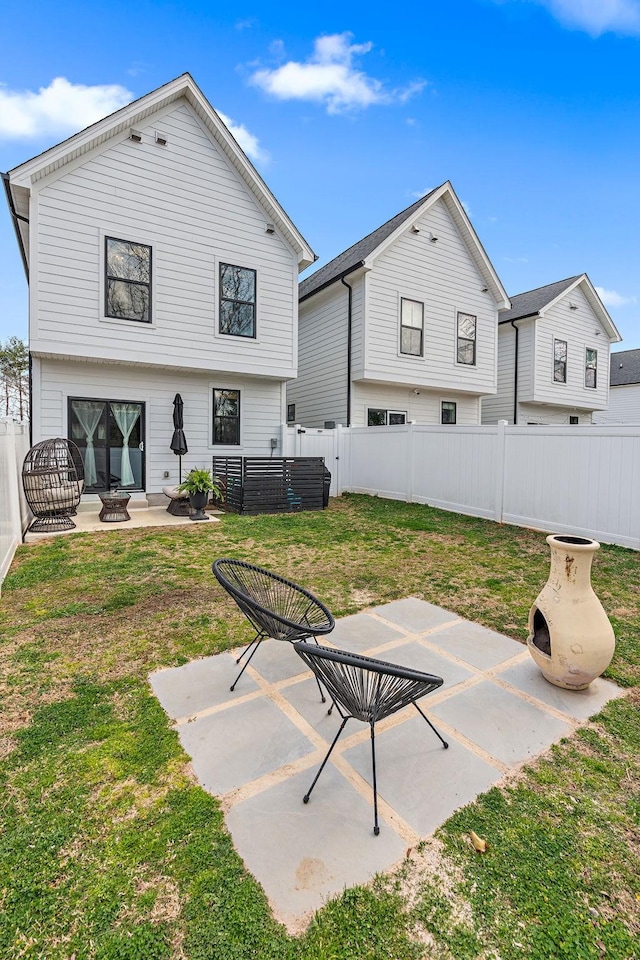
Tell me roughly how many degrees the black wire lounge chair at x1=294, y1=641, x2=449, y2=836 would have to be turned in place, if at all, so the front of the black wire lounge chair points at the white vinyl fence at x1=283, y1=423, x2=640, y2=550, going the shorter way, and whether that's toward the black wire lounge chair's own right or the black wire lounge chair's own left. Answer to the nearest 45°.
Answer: approximately 45° to the black wire lounge chair's own left

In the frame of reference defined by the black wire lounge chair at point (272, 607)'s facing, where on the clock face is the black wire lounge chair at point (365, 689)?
the black wire lounge chair at point (365, 689) is roughly at 1 o'clock from the black wire lounge chair at point (272, 607).

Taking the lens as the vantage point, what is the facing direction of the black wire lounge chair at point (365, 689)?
facing away from the viewer and to the right of the viewer

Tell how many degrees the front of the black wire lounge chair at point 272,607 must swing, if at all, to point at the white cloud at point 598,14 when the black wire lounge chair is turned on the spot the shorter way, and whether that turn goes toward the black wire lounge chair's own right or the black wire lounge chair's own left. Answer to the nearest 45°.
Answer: approximately 90° to the black wire lounge chair's own left

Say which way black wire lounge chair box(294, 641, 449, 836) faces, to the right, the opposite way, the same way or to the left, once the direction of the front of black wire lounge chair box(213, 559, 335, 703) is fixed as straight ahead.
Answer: to the left

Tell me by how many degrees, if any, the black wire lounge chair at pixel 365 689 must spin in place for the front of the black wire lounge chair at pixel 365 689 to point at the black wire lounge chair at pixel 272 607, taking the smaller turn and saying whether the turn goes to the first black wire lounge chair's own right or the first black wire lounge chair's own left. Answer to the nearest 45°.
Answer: approximately 90° to the first black wire lounge chair's own left

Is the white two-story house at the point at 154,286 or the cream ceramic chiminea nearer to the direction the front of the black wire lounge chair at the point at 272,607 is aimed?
the cream ceramic chiminea

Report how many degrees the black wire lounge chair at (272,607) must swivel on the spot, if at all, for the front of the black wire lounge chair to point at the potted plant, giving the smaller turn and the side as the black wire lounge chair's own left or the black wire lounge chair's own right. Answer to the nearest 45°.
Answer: approximately 135° to the black wire lounge chair's own left
